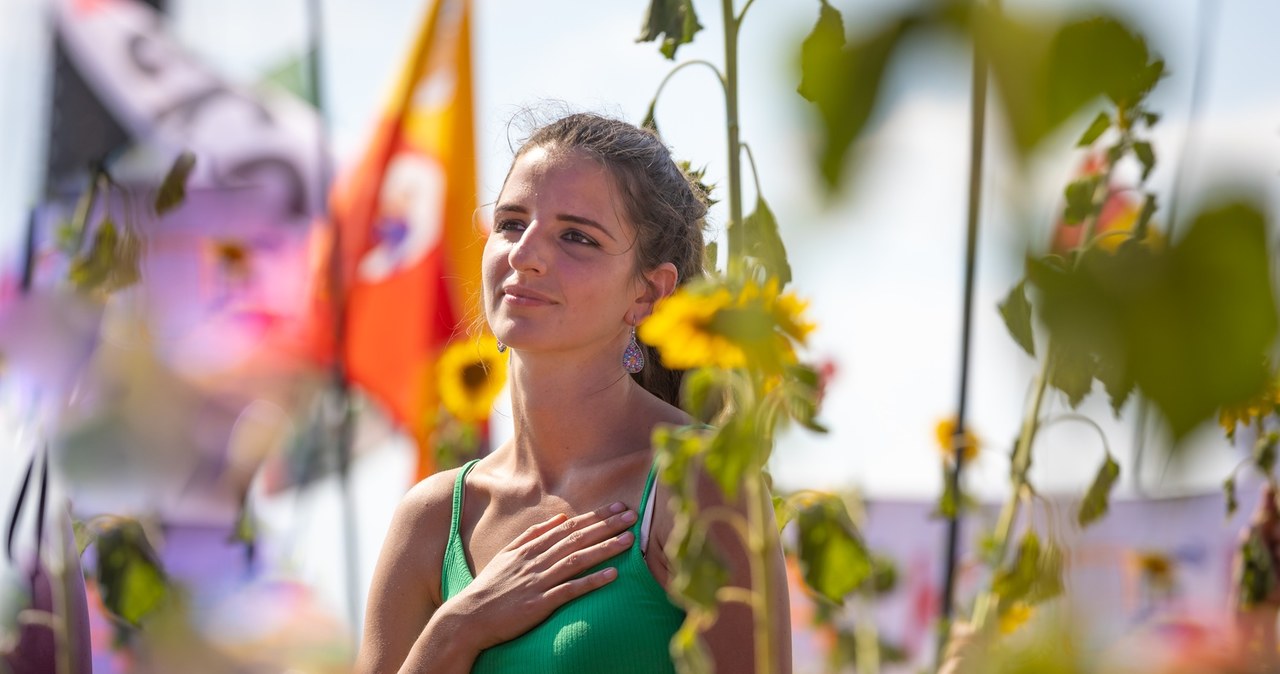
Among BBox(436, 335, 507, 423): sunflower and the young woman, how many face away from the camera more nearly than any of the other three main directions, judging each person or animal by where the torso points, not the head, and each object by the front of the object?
0

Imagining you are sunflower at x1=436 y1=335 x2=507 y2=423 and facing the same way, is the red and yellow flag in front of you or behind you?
behind

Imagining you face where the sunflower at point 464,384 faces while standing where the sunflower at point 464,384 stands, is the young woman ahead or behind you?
ahead

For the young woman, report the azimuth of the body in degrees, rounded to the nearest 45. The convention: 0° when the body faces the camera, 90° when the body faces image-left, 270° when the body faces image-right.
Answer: approximately 45°

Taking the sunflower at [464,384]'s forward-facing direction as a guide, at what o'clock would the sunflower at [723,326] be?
the sunflower at [723,326] is roughly at 12 o'clock from the sunflower at [464,384].

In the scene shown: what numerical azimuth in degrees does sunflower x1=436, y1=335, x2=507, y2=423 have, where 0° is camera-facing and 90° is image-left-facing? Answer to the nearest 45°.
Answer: approximately 0°

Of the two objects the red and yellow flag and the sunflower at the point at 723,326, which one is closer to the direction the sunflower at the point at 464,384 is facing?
the sunflower

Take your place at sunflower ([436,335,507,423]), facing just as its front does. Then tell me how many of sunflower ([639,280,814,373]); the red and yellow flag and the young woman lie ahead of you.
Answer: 2

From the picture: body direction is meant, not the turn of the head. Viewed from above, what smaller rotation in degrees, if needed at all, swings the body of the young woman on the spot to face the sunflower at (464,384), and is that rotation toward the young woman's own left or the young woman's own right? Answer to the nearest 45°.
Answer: approximately 135° to the young woman's own right

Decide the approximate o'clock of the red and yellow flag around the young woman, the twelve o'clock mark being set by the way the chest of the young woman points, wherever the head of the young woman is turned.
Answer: The red and yellow flag is roughly at 4 o'clock from the young woman.

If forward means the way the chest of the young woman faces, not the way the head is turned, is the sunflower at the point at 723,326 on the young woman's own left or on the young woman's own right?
on the young woman's own left
